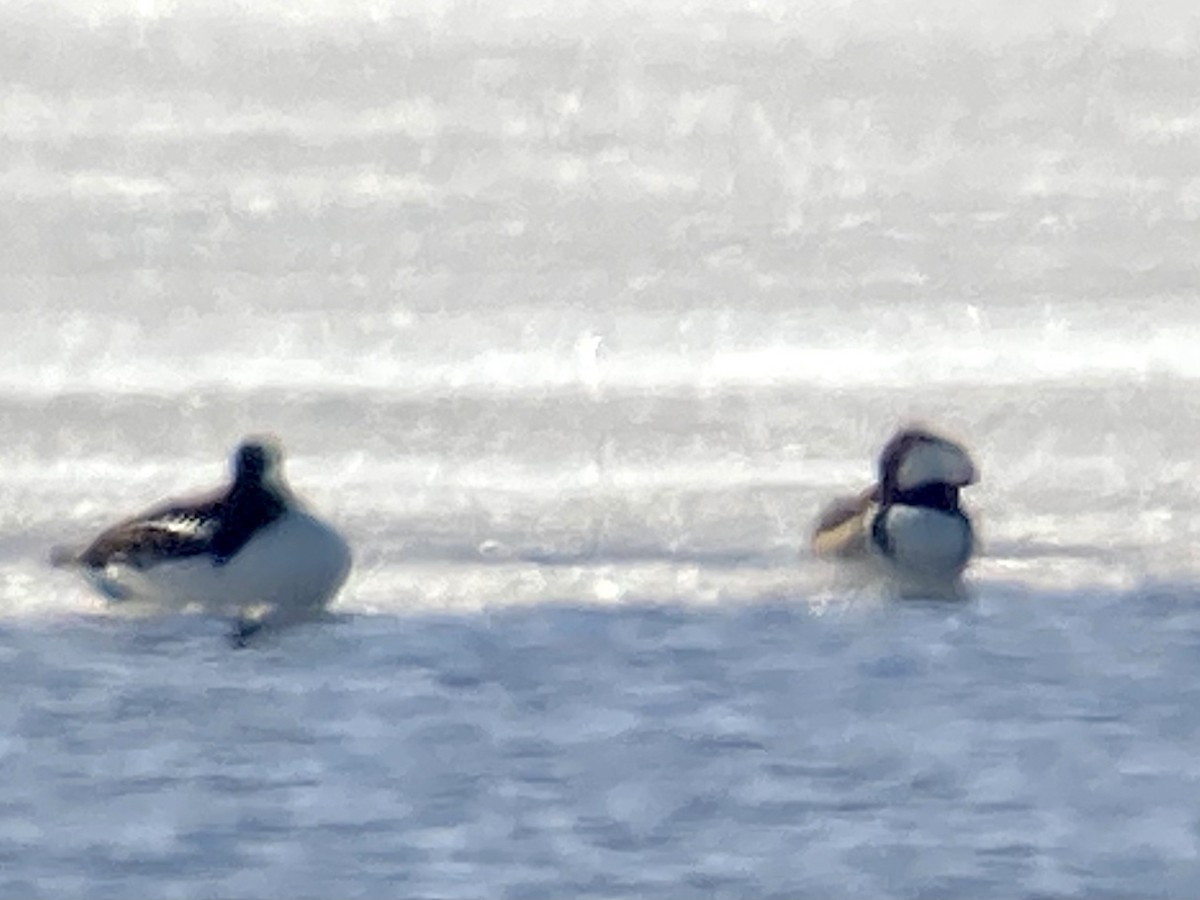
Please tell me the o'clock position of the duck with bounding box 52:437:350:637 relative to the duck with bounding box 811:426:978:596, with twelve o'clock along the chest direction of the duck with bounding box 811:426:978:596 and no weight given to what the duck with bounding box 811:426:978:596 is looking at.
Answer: the duck with bounding box 52:437:350:637 is roughly at 4 o'clock from the duck with bounding box 811:426:978:596.

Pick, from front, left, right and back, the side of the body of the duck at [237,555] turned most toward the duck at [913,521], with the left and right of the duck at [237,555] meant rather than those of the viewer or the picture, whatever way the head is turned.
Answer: front

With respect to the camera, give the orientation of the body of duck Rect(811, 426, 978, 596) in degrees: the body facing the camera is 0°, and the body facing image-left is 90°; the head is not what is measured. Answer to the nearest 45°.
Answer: approximately 315°

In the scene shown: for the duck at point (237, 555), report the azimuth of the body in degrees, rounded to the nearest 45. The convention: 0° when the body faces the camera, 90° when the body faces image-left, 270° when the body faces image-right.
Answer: approximately 270°

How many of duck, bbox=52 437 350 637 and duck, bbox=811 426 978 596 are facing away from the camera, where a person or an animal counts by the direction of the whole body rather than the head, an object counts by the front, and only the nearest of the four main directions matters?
0
